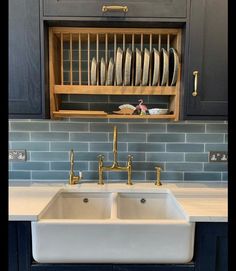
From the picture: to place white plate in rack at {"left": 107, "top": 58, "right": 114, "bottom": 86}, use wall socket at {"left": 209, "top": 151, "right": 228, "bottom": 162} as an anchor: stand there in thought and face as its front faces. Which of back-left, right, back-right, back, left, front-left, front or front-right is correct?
front-right

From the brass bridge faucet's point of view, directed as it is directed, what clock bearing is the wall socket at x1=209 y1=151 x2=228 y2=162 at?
The wall socket is roughly at 9 o'clock from the brass bridge faucet.

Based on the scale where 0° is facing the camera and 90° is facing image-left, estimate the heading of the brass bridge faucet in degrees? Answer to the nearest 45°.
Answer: approximately 0°
